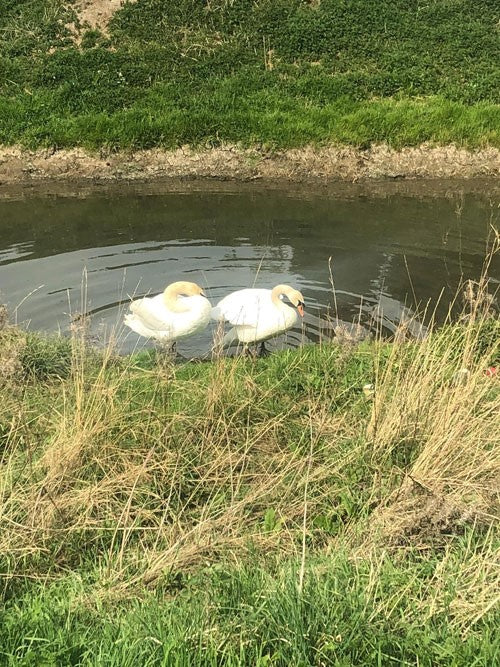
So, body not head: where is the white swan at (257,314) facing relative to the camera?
to the viewer's right

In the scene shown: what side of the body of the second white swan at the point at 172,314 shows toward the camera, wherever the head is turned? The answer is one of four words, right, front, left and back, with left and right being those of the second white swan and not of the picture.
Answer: right

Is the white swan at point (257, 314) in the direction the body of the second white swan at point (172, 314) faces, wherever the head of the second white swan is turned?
yes

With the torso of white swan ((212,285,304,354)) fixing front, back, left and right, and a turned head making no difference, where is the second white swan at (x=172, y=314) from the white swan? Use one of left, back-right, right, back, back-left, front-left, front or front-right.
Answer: back

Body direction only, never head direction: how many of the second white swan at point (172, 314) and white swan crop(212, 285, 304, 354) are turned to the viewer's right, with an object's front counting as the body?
2
